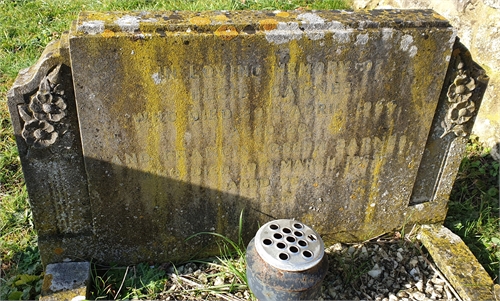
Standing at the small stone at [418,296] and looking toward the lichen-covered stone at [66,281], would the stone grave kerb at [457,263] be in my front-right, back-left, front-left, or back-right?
back-right

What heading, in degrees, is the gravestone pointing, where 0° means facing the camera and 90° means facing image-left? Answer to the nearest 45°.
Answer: approximately 0°

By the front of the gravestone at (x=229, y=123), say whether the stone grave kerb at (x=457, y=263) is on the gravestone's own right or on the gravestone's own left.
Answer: on the gravestone's own left

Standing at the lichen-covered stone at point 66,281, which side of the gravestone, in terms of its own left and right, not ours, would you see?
right
